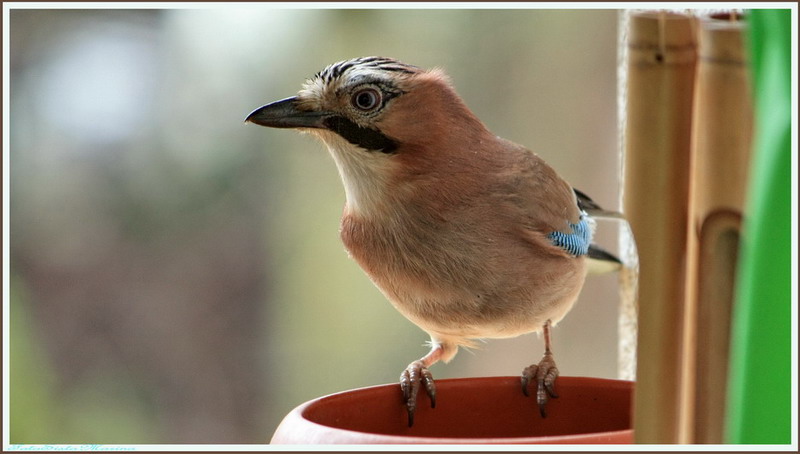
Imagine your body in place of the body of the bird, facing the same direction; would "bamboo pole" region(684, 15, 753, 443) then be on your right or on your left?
on your left

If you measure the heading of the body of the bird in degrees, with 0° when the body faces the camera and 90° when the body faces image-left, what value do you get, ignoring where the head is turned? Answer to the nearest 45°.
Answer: approximately 45°

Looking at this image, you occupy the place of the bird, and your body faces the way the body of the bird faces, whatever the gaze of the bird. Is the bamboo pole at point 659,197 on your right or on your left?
on your left
